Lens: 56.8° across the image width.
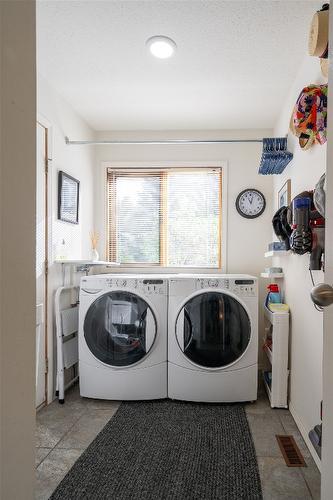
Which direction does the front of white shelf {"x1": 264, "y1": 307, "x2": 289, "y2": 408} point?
to the viewer's left

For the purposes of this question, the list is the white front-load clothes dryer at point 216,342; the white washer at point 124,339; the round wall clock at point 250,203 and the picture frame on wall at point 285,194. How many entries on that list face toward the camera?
3

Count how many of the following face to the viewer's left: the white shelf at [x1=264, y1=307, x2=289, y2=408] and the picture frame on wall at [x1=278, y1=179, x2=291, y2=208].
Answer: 2

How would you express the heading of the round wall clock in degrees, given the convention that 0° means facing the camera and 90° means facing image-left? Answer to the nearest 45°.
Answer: approximately 0°

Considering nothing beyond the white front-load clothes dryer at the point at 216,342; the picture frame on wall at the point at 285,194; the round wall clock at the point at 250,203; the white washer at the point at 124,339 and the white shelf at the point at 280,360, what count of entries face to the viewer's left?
2

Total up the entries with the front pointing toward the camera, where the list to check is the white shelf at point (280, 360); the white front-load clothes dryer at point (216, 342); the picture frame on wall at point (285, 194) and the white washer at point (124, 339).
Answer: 2

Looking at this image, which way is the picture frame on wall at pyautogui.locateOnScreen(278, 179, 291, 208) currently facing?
to the viewer's left

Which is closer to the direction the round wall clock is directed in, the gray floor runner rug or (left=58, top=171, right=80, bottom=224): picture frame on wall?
the gray floor runner rug

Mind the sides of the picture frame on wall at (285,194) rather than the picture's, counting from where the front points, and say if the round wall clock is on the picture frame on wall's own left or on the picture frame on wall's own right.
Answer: on the picture frame on wall's own right

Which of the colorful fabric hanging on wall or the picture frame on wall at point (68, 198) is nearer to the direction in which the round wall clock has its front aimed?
the colorful fabric hanging on wall
